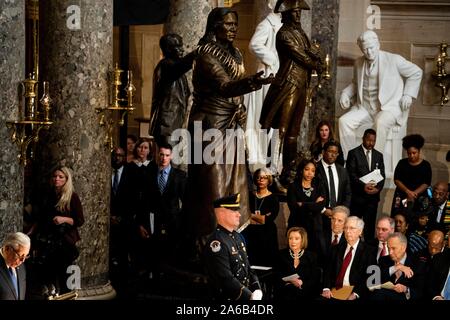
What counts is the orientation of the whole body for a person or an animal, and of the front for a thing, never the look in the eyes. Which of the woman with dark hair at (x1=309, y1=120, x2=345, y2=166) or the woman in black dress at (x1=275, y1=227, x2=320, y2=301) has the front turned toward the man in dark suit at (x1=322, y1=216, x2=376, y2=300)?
the woman with dark hair

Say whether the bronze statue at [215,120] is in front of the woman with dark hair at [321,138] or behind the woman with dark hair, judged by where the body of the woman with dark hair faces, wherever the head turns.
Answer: in front

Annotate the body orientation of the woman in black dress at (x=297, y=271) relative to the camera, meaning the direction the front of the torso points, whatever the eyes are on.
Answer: toward the camera

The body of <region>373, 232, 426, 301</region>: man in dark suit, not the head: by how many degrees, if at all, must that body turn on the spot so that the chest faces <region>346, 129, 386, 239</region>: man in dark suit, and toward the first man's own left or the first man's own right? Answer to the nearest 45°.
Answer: approximately 135° to the first man's own right

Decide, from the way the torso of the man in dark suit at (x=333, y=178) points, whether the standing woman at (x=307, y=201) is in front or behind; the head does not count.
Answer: in front

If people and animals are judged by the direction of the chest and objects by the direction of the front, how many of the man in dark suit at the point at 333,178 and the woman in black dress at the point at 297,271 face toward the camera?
2

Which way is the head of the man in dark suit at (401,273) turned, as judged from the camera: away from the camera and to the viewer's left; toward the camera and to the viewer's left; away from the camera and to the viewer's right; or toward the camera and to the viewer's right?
toward the camera and to the viewer's left

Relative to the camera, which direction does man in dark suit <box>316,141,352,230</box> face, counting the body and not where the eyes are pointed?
toward the camera

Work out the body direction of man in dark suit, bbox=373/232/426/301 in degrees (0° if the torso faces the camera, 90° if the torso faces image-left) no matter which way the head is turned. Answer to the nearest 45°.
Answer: approximately 45°

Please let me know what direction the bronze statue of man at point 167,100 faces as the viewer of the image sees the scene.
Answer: facing the viewer and to the right of the viewer

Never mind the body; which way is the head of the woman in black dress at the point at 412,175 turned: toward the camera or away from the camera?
toward the camera

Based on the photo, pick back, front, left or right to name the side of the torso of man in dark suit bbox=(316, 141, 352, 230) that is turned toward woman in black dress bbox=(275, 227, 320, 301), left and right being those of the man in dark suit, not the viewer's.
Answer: front

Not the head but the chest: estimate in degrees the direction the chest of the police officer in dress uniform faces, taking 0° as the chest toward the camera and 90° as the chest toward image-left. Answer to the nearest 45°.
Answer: approximately 315°

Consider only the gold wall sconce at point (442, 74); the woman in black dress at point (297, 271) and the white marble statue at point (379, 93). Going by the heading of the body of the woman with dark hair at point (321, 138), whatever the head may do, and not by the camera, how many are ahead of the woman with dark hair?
1
